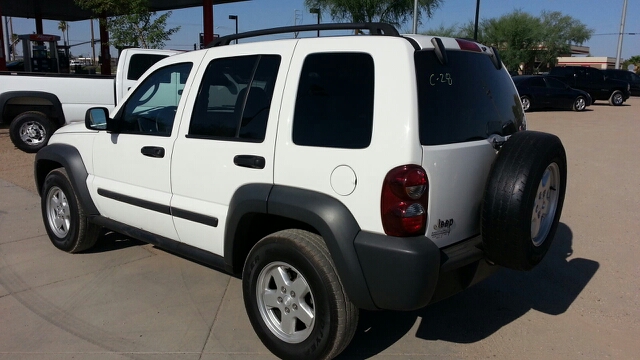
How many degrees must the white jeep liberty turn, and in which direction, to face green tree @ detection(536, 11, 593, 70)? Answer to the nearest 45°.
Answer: approximately 90° to its right

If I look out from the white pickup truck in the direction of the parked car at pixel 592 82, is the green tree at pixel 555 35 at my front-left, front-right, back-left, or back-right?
front-left

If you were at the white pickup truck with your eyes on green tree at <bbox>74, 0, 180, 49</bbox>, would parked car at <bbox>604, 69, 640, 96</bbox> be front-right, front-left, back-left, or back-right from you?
front-right

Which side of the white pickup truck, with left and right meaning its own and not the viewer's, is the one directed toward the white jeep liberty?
right

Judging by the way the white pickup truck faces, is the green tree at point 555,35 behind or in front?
in front

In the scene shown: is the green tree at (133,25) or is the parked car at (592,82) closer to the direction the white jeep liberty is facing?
the green tree

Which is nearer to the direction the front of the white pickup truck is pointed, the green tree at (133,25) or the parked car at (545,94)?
the parked car

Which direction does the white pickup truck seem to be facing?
to the viewer's right

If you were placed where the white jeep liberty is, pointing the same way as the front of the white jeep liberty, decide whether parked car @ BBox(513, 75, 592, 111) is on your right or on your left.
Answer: on your right

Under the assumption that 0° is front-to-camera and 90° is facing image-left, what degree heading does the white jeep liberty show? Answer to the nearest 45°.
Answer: approximately 135°

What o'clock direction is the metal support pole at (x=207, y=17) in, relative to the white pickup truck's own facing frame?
The metal support pole is roughly at 10 o'clock from the white pickup truck.
